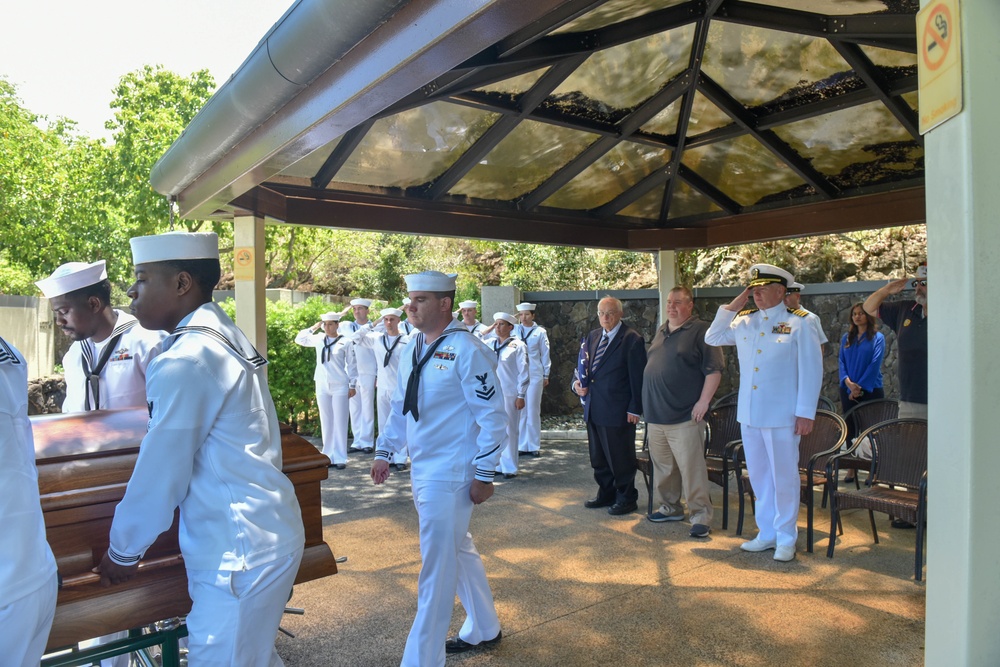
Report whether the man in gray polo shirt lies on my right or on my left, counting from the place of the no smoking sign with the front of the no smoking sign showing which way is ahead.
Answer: on my right

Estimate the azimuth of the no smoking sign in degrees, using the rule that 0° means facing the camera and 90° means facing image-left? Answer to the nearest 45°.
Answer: approximately 45°

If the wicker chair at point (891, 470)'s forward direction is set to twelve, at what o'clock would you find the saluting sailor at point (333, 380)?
The saluting sailor is roughly at 2 o'clock from the wicker chair.

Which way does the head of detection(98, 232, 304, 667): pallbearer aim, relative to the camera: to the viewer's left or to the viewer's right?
to the viewer's left

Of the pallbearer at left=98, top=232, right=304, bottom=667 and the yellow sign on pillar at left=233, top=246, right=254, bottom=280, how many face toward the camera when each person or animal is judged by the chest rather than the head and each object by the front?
1

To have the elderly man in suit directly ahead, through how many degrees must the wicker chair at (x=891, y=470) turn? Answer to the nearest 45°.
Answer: approximately 45° to its right

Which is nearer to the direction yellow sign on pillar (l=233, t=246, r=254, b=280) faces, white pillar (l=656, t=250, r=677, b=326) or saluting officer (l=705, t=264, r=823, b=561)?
the saluting officer

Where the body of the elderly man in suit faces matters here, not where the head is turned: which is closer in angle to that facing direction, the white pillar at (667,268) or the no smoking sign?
the no smoking sign

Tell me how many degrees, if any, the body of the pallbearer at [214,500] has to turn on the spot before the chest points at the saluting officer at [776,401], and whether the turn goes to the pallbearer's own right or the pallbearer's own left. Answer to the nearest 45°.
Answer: approximately 135° to the pallbearer's own right

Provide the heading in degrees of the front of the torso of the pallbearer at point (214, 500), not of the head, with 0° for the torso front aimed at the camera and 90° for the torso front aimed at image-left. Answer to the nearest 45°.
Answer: approximately 90°
